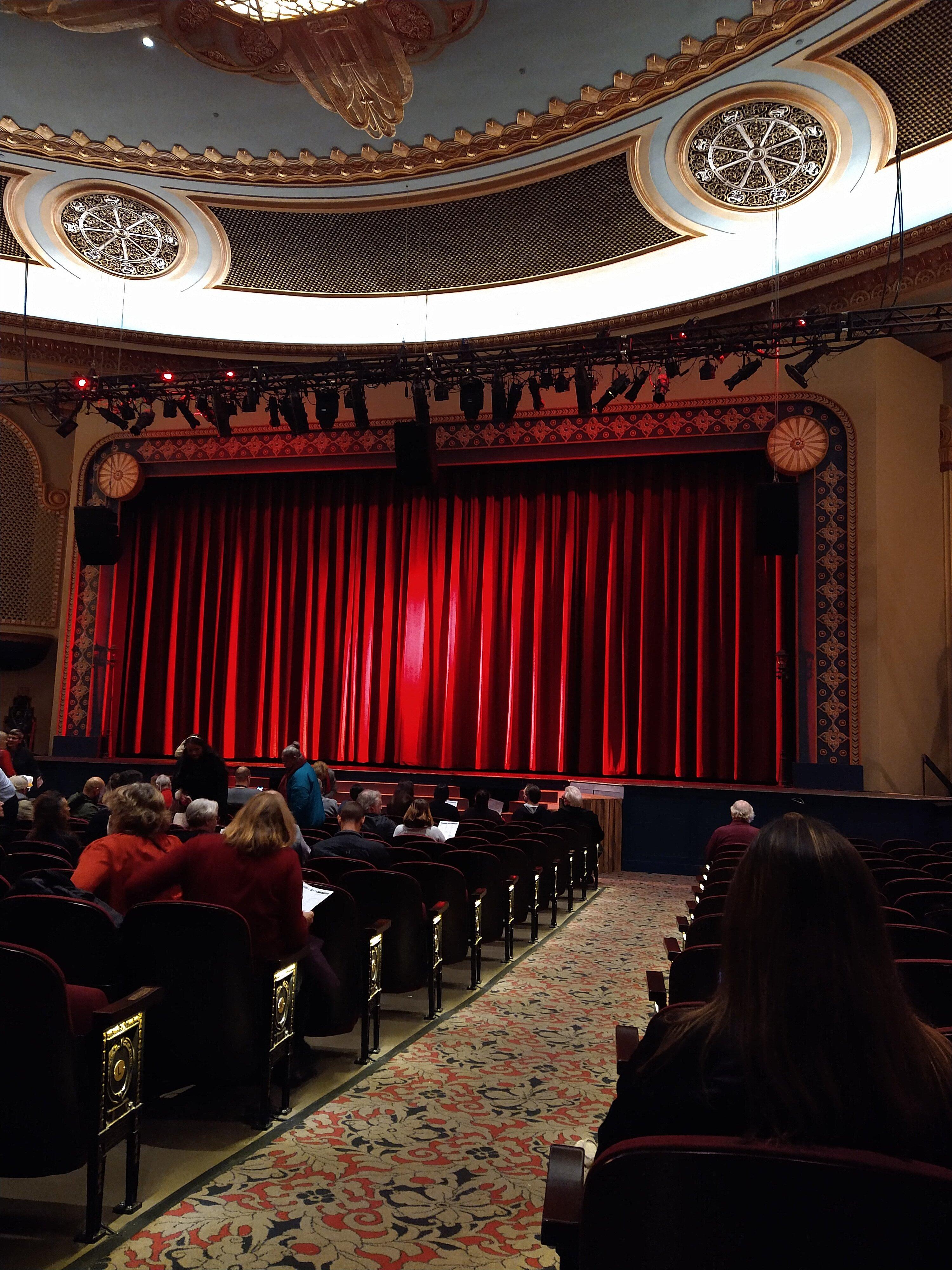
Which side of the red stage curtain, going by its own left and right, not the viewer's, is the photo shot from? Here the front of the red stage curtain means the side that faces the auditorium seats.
front

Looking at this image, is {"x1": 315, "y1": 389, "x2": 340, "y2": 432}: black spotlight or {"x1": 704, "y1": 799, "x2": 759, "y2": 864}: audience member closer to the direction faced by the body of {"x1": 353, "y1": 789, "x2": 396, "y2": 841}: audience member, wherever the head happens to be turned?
the black spotlight

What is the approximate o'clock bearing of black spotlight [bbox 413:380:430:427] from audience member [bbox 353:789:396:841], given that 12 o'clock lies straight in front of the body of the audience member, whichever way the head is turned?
The black spotlight is roughly at 12 o'clock from the audience member.

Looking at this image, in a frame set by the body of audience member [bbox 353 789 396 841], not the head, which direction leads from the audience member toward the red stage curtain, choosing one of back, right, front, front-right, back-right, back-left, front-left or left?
front

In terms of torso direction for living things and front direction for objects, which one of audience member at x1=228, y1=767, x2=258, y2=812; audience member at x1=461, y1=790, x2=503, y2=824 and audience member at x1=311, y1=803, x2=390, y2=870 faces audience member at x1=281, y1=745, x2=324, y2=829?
audience member at x1=311, y1=803, x2=390, y2=870

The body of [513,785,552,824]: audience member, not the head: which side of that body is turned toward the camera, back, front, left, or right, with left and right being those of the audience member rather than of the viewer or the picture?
back

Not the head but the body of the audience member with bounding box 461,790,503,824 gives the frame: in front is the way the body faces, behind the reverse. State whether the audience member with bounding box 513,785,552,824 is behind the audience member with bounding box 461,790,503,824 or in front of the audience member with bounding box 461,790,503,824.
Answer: in front

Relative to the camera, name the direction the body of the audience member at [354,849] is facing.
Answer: away from the camera

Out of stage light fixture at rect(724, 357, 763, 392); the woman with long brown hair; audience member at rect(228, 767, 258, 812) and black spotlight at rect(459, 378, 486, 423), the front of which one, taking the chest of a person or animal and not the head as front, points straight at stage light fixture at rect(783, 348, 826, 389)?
the woman with long brown hair

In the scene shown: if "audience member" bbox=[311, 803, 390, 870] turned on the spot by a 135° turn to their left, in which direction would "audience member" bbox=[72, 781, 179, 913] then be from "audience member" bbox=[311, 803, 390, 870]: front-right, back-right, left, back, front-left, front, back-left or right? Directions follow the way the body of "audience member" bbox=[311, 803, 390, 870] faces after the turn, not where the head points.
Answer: front

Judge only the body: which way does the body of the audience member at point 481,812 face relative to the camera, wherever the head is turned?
away from the camera

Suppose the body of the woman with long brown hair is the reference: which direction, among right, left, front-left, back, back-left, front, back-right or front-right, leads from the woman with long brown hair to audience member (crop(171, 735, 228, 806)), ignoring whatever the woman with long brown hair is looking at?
front-left

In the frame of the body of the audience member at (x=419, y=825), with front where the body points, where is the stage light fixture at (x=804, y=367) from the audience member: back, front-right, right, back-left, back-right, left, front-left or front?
front-right

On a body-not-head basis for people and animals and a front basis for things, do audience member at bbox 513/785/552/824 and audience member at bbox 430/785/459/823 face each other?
no

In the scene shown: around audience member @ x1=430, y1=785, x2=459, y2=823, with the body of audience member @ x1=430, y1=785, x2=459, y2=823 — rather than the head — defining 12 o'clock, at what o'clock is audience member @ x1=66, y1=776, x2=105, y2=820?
audience member @ x1=66, y1=776, x2=105, y2=820 is roughly at 8 o'clock from audience member @ x1=430, y1=785, x2=459, y2=823.

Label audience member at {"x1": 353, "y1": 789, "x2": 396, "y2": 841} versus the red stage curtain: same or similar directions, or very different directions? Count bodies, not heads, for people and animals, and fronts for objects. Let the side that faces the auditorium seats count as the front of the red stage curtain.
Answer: very different directions

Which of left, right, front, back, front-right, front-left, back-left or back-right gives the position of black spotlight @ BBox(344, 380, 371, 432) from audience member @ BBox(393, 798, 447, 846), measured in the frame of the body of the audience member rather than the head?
front

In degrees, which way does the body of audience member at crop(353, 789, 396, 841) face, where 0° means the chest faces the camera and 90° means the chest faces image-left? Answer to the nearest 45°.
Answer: approximately 180°

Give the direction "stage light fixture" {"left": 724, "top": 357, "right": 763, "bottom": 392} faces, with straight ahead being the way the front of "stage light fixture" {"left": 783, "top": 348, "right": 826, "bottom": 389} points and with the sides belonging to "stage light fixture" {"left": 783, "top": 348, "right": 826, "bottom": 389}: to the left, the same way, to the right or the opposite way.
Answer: the same way
